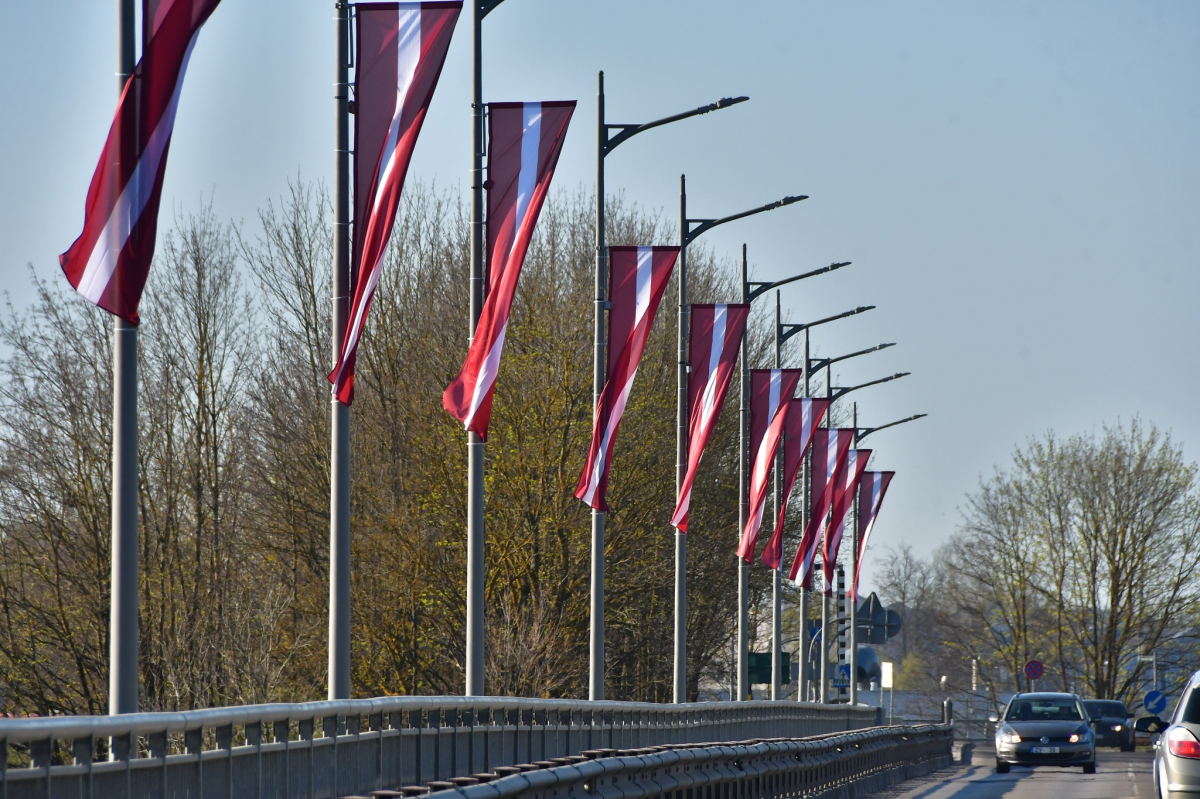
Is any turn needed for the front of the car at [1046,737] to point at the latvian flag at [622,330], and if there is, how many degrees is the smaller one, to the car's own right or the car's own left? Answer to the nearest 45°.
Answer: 0° — it already faces it

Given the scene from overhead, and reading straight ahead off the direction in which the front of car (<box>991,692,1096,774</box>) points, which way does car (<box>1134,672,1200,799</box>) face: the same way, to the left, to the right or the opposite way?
the opposite way

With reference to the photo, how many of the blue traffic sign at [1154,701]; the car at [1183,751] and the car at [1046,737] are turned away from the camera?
1

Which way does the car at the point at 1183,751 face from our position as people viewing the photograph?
facing away from the viewer

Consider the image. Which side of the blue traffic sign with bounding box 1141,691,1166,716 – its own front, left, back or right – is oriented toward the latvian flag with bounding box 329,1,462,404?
front

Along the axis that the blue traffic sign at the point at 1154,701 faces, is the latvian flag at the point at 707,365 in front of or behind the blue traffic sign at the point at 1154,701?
in front

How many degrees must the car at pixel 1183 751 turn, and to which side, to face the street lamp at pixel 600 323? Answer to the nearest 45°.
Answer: approximately 45° to its left

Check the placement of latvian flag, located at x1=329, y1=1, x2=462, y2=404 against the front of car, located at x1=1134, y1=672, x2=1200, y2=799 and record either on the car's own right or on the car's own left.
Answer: on the car's own left

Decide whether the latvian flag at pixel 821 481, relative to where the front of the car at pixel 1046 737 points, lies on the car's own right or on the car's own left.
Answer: on the car's own right

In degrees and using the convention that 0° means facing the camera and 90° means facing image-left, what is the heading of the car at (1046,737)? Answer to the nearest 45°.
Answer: approximately 0°

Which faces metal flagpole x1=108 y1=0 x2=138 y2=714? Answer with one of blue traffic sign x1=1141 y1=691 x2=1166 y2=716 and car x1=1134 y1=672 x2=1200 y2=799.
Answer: the blue traffic sign

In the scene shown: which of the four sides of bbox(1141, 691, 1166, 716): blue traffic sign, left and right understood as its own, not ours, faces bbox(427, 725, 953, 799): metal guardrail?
front
